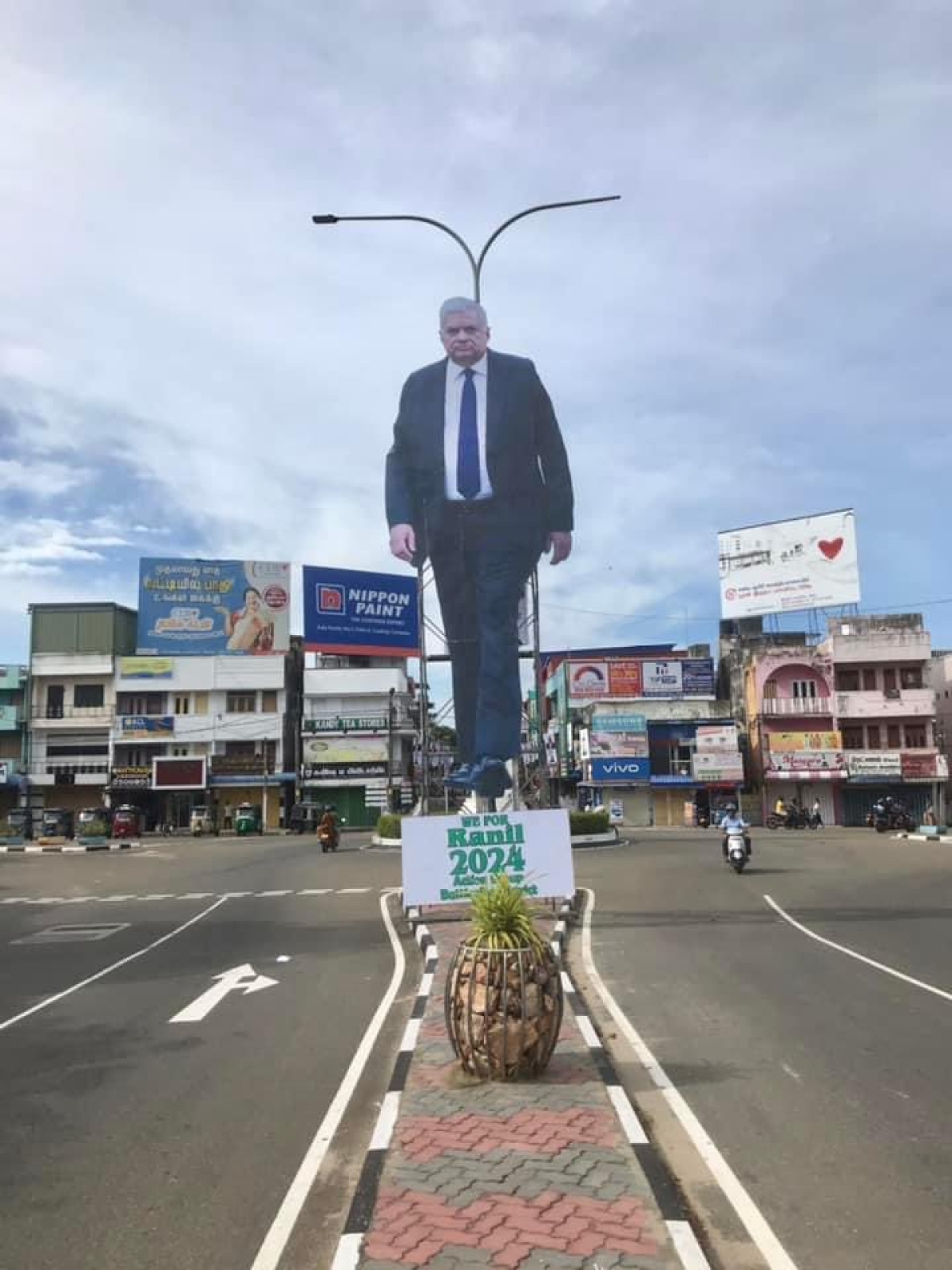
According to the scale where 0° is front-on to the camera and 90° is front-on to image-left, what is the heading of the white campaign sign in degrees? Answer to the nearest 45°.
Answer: approximately 0°

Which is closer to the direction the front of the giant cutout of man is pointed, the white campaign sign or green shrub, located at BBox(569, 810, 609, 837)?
the white campaign sign

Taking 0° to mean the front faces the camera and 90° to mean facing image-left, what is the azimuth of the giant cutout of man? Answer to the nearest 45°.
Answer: approximately 0°

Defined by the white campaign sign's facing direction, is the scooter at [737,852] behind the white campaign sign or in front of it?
behind

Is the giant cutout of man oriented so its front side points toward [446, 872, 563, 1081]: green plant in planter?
yes

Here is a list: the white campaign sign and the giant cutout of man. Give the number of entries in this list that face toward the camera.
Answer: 2

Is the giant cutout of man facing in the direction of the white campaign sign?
yes

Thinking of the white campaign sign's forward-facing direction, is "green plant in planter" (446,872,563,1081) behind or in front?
in front

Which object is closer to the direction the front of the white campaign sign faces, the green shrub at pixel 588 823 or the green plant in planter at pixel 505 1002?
the green plant in planter

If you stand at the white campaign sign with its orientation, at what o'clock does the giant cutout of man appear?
The giant cutout of man is roughly at 6 o'clock from the white campaign sign.
